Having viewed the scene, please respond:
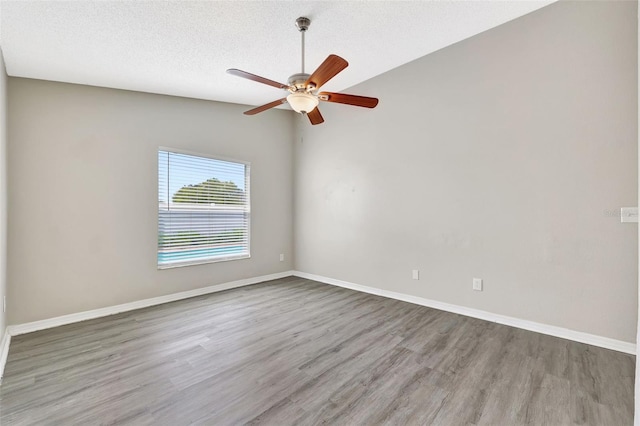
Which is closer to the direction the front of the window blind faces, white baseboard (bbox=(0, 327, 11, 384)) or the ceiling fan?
the ceiling fan

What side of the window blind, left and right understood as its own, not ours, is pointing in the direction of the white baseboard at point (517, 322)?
front

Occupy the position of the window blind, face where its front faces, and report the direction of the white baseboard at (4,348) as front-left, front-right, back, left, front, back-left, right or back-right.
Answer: right

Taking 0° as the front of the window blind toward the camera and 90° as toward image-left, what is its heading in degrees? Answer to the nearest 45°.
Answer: approximately 315°

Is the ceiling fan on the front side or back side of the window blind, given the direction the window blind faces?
on the front side
